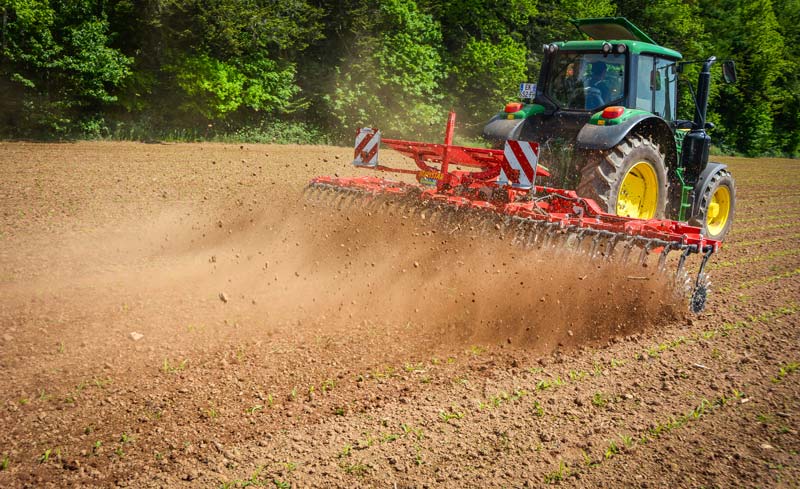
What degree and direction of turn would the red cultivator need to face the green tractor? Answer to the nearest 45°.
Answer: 0° — it already faces it

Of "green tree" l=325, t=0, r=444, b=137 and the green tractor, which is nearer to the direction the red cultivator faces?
the green tractor

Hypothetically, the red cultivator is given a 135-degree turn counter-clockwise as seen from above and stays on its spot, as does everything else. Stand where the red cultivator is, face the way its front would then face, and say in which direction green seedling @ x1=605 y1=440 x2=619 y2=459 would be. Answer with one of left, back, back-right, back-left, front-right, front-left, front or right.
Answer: left

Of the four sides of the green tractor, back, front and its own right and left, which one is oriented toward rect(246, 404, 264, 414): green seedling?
back

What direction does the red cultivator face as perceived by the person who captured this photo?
facing away from the viewer and to the right of the viewer

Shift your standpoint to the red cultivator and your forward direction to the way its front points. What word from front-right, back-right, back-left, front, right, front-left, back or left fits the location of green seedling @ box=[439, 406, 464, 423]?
back-right

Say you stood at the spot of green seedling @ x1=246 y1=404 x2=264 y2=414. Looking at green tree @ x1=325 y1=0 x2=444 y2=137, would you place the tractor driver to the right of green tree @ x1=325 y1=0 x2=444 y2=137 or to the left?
right

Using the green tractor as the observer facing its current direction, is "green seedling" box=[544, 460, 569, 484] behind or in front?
behind

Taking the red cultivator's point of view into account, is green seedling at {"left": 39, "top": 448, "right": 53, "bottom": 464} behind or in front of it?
behind

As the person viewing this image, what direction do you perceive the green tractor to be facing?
facing away from the viewer and to the right of the viewer

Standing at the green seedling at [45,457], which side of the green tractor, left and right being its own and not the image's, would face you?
back
